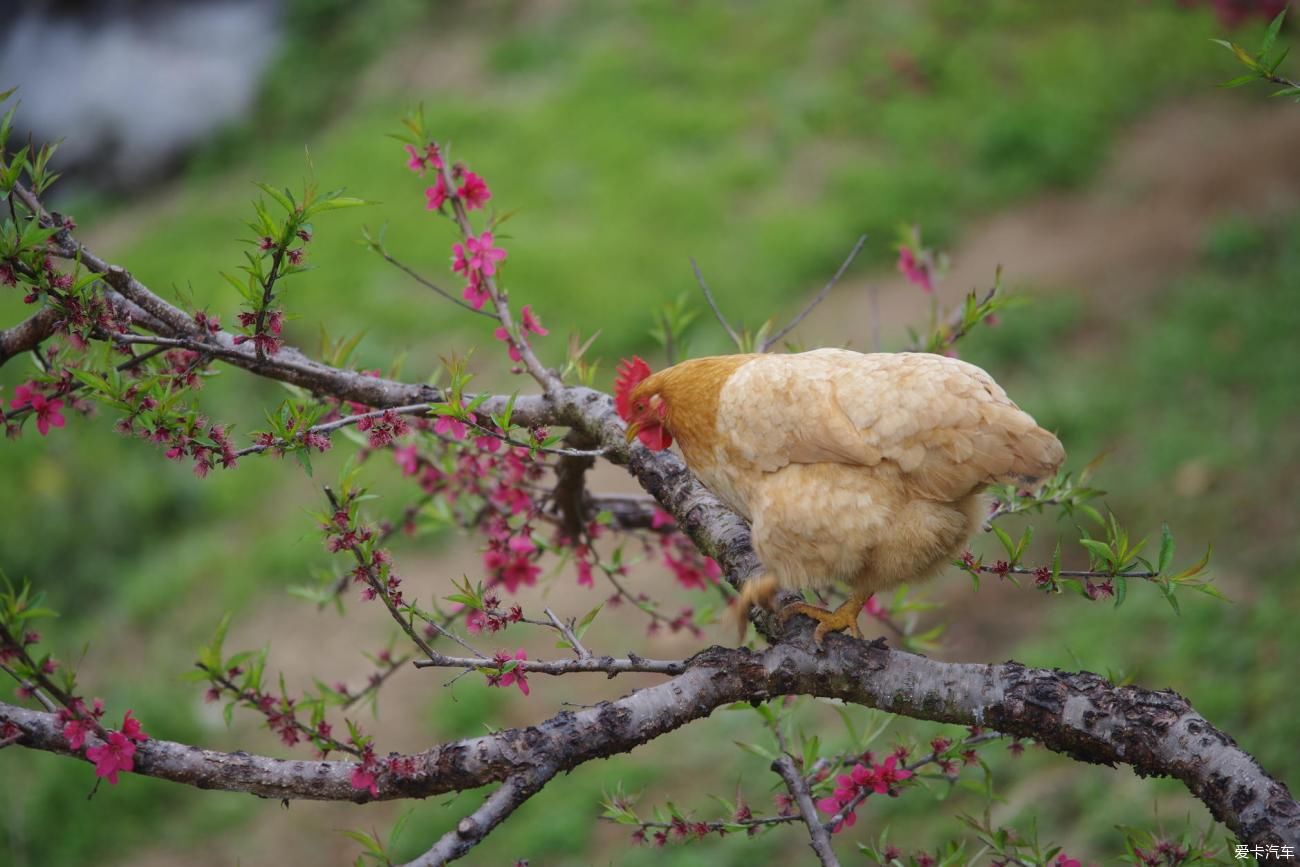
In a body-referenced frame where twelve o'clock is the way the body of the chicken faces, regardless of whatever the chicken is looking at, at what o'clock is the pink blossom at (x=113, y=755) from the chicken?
The pink blossom is roughly at 11 o'clock from the chicken.

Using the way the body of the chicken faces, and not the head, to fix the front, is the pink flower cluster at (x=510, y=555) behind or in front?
in front

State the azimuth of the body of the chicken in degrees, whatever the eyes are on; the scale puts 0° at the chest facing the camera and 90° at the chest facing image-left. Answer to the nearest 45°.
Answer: approximately 90°
